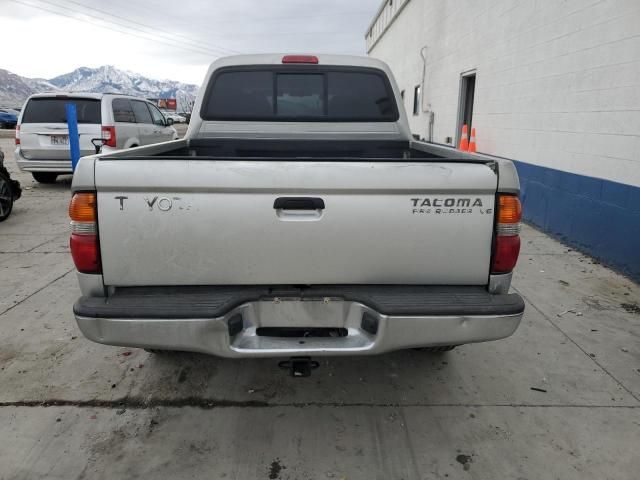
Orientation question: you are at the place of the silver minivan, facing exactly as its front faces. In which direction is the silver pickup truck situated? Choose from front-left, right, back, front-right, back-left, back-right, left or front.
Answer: back-right

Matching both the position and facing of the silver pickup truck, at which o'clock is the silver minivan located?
The silver minivan is roughly at 11 o'clock from the silver pickup truck.

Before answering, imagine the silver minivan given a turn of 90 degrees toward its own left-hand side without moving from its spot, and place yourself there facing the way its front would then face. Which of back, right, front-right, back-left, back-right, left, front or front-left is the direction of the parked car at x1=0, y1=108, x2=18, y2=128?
front-right

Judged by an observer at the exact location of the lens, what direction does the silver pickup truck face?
facing away from the viewer

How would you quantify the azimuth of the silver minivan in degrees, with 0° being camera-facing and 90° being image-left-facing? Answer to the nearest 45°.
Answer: approximately 225°

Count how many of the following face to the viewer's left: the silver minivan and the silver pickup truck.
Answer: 0

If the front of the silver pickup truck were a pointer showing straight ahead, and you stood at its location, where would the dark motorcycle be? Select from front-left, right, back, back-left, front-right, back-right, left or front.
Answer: front-left

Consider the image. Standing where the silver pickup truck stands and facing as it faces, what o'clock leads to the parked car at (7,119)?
The parked car is roughly at 11 o'clock from the silver pickup truck.
